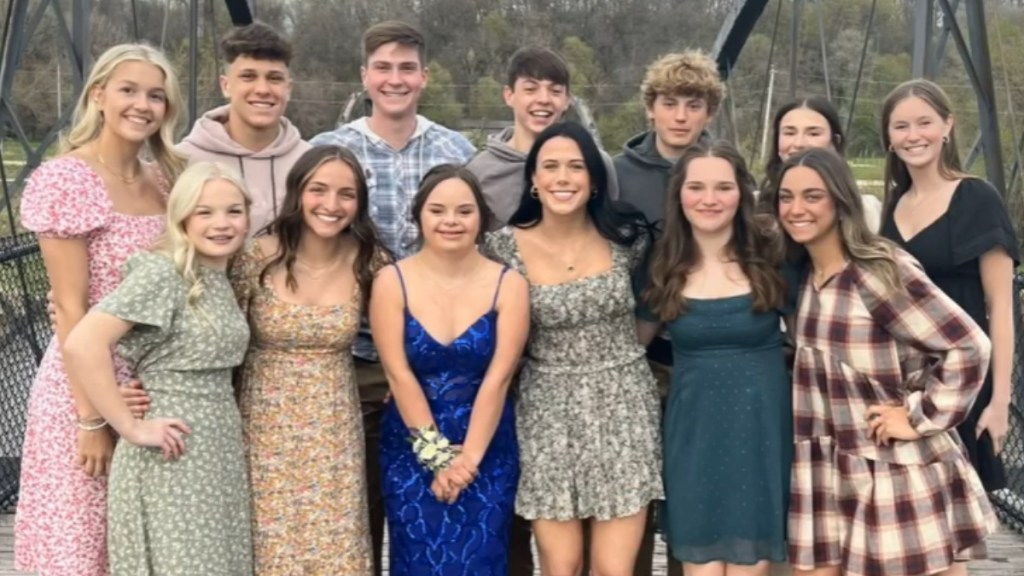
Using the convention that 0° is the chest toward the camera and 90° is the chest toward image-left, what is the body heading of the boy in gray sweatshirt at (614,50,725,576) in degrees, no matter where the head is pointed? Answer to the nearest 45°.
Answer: approximately 0°

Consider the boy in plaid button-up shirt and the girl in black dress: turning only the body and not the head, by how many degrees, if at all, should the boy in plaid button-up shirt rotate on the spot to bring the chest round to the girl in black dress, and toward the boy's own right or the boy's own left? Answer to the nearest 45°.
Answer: approximately 90° to the boy's own left

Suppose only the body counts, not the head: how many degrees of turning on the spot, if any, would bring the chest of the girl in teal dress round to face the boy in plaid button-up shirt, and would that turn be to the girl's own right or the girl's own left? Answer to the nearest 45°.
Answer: approximately 90° to the girl's own right

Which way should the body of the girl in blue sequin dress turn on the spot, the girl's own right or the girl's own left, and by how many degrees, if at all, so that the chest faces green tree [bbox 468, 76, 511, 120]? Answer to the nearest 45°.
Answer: approximately 180°
